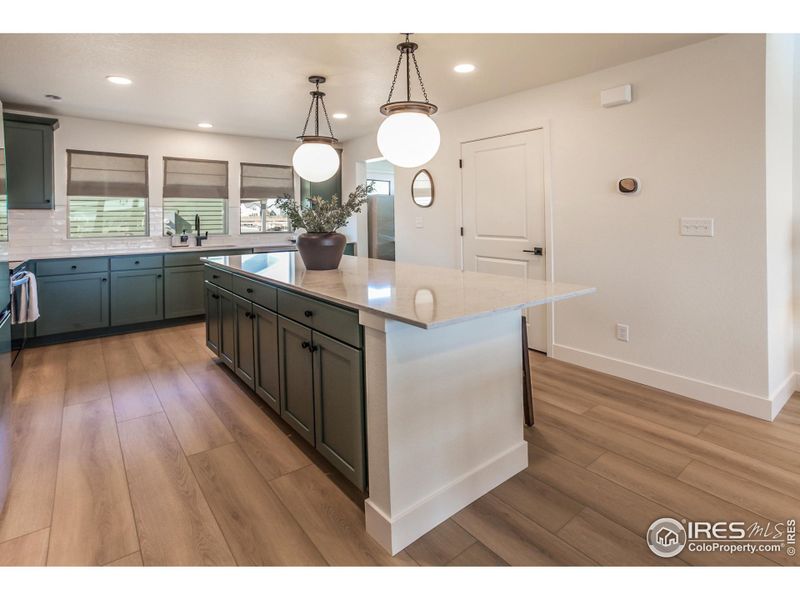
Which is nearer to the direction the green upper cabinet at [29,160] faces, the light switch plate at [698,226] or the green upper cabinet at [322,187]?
the light switch plate

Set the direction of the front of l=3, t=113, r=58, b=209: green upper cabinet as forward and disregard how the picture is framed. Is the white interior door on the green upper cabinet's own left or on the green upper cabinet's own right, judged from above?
on the green upper cabinet's own left

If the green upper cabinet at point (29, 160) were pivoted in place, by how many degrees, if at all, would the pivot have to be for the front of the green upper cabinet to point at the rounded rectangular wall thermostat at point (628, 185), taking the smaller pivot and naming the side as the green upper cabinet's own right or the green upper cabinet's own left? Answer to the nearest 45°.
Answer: approximately 45° to the green upper cabinet's own left

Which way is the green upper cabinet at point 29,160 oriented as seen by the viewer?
toward the camera
